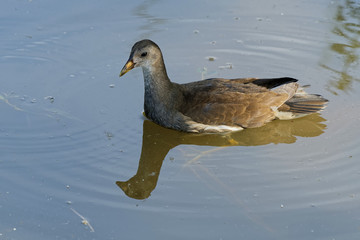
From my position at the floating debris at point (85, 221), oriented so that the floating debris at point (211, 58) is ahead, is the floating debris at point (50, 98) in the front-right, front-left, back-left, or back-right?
front-left

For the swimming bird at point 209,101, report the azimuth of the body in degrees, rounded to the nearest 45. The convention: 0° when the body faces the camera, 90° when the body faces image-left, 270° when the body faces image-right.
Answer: approximately 90°

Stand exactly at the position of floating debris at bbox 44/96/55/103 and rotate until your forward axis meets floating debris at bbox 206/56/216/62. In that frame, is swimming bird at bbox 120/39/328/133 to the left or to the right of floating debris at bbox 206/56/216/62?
right

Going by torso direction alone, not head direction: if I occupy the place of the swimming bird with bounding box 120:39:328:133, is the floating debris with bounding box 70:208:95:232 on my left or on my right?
on my left

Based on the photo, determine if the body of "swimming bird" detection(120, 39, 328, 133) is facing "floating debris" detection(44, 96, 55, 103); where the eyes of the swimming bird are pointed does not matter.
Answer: yes

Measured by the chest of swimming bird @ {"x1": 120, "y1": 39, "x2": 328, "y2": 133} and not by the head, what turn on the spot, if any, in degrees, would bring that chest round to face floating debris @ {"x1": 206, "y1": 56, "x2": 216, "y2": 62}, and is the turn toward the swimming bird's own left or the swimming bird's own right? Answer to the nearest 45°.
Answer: approximately 90° to the swimming bird's own right
